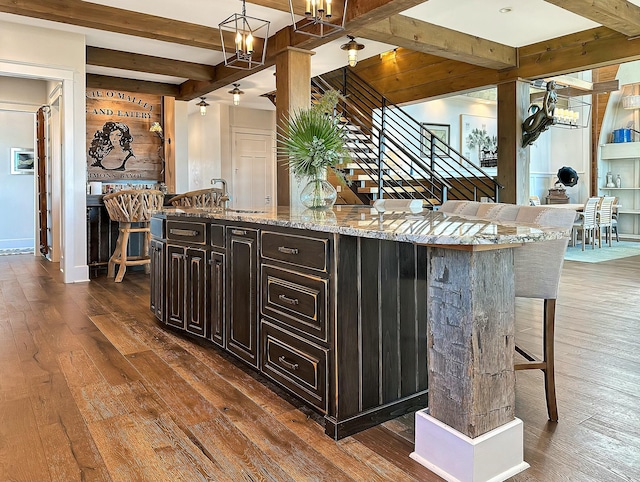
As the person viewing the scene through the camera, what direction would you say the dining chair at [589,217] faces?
facing away from the viewer and to the left of the viewer

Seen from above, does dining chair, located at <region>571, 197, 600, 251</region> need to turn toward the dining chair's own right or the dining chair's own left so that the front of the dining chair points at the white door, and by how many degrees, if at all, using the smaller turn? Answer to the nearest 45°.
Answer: approximately 45° to the dining chair's own left

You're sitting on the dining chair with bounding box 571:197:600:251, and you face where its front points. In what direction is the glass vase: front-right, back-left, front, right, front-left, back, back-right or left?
back-left

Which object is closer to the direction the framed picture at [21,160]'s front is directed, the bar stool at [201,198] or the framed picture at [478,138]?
the bar stool

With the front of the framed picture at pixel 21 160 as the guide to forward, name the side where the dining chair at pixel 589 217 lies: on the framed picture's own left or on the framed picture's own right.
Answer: on the framed picture's own left
